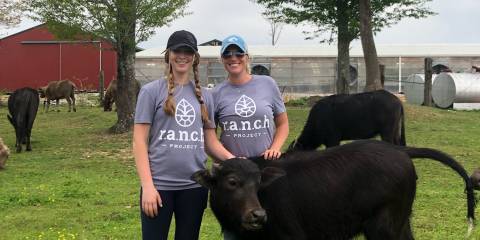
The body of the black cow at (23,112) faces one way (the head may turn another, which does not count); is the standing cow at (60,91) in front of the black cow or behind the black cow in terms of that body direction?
in front

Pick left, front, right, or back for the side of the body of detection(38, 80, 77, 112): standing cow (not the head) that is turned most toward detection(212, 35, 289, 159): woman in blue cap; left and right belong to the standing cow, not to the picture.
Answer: left

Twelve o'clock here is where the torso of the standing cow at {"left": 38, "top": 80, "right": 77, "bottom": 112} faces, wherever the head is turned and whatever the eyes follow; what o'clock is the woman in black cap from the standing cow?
The woman in black cap is roughly at 9 o'clock from the standing cow.

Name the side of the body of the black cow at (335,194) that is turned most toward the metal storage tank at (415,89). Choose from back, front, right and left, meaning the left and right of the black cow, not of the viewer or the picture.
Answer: right

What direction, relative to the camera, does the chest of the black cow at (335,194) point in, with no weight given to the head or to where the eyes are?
to the viewer's left

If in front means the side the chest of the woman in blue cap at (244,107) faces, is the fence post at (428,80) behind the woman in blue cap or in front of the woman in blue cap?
behind

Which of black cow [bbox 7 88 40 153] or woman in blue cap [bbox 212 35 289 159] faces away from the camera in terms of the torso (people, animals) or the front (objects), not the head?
the black cow

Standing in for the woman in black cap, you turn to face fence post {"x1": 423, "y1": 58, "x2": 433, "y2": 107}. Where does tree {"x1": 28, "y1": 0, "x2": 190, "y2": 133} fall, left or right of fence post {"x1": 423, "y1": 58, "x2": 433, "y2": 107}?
left

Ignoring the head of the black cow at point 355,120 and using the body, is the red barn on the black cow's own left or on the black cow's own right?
on the black cow's own right

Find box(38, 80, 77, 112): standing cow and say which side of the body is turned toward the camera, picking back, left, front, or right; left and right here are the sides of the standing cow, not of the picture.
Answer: left

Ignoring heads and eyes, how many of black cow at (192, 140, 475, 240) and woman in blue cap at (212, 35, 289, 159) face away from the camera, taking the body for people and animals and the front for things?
0

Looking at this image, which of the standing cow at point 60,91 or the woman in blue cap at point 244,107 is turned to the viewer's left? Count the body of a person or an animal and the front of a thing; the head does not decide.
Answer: the standing cow

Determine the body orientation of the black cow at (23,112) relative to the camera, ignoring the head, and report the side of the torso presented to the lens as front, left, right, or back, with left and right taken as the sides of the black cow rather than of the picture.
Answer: back

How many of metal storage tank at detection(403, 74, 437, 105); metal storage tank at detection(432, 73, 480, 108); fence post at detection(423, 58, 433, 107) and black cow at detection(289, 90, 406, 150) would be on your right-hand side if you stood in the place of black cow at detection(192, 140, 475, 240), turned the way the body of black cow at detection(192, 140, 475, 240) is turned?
4
